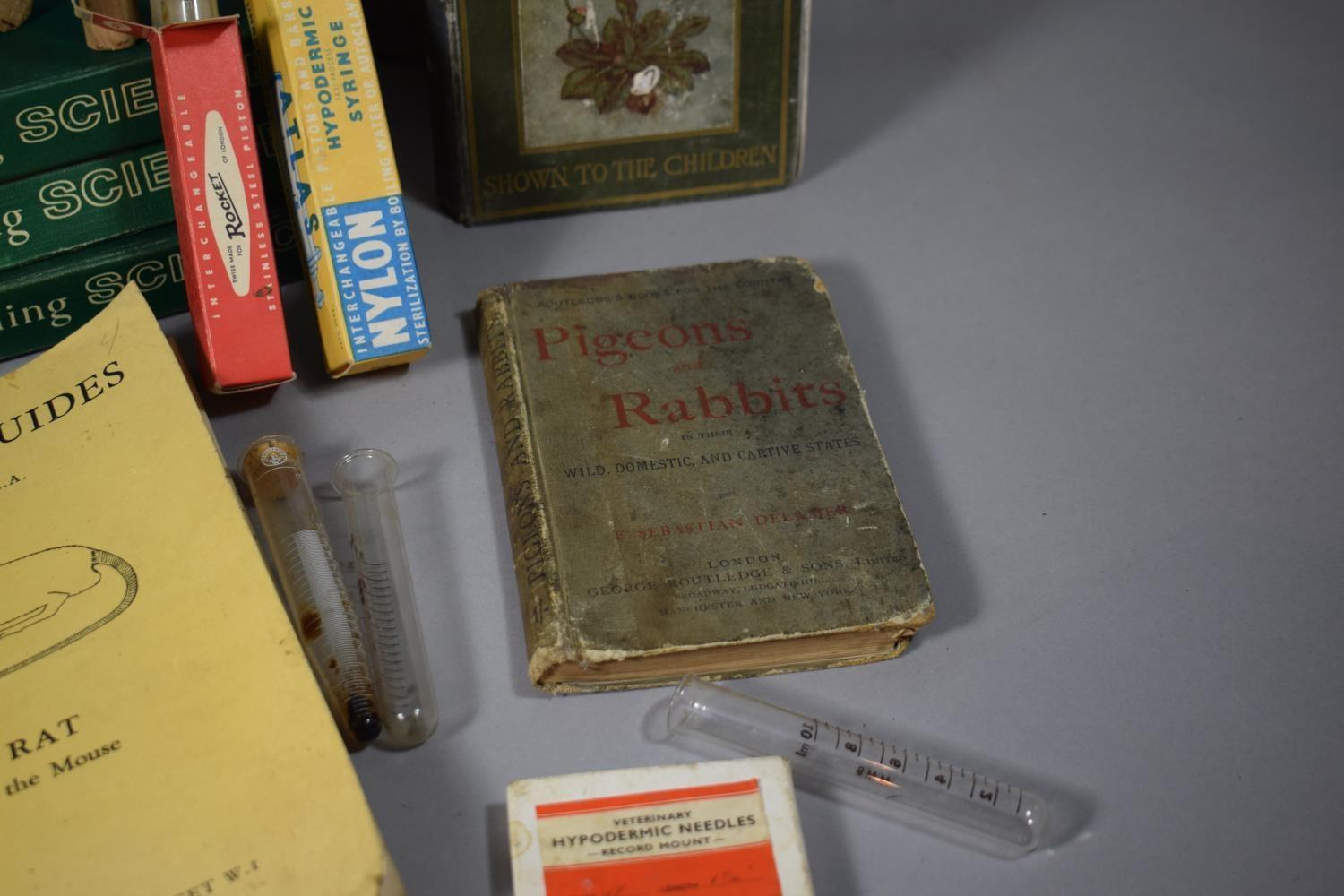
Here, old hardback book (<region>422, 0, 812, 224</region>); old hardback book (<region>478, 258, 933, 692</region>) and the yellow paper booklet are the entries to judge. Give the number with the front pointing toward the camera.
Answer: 3

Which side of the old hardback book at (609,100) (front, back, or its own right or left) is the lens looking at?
front

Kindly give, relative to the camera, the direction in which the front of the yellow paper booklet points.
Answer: facing the viewer
